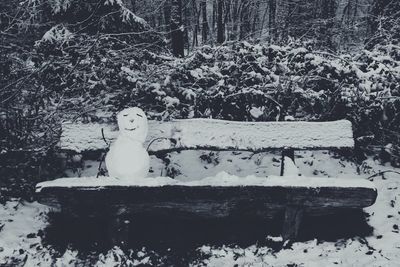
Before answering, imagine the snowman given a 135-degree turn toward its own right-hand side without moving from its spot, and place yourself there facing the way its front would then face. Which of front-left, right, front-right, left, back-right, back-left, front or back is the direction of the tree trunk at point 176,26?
front-right

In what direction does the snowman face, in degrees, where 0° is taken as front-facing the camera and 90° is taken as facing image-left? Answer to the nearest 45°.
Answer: approximately 0°

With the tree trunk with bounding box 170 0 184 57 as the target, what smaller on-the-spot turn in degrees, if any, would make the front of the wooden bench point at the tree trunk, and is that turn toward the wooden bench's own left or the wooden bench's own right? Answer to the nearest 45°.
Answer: approximately 180°
